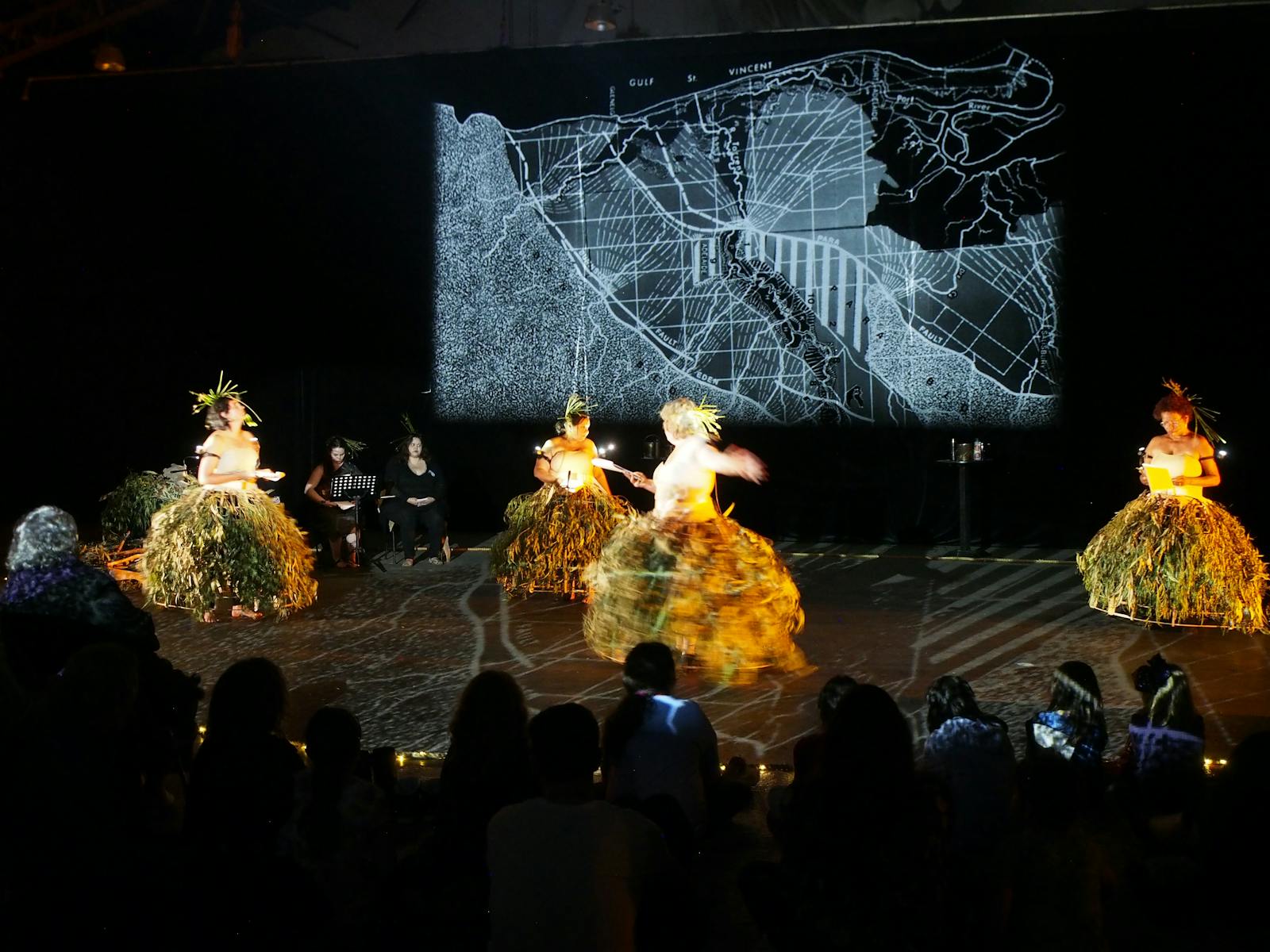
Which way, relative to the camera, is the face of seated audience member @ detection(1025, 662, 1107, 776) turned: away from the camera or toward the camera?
away from the camera

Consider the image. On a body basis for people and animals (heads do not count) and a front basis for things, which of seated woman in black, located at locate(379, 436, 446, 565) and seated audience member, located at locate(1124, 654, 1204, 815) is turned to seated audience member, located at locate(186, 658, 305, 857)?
the seated woman in black

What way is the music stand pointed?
away from the camera

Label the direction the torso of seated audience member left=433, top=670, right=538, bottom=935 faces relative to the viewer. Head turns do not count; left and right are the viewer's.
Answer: facing away from the viewer

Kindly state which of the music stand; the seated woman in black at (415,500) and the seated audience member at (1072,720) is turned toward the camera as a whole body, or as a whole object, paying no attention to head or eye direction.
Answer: the seated woman in black

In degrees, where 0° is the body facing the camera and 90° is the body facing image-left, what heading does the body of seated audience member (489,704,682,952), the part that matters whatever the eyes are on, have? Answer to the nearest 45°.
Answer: approximately 180°

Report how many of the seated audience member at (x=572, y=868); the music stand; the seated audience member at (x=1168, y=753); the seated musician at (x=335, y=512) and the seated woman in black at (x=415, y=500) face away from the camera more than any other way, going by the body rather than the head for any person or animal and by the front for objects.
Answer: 3

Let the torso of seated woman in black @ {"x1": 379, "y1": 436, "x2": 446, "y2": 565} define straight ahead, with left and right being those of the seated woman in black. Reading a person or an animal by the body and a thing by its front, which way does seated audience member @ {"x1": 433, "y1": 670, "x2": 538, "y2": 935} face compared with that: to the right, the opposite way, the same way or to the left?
the opposite way

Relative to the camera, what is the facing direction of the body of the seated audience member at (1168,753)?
away from the camera

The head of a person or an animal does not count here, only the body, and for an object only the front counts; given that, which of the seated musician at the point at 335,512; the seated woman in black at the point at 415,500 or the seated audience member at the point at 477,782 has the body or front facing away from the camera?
the seated audience member

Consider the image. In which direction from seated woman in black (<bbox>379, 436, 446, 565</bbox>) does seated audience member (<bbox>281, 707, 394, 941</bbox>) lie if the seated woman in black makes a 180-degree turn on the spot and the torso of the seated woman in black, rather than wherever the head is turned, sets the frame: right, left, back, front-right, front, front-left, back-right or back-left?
back

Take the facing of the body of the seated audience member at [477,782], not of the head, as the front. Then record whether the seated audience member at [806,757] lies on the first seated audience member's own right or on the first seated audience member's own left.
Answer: on the first seated audience member's own right

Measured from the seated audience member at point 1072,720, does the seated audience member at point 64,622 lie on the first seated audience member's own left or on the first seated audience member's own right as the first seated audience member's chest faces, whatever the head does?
on the first seated audience member's own left

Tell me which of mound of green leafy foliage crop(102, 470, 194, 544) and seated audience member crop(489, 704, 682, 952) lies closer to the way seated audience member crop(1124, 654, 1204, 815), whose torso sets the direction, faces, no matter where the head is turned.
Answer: the mound of green leafy foliage

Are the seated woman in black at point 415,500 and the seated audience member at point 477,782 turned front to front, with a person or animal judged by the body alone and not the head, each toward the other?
yes

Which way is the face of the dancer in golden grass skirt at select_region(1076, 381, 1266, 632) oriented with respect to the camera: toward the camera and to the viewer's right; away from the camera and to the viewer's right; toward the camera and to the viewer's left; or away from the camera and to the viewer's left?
toward the camera and to the viewer's left

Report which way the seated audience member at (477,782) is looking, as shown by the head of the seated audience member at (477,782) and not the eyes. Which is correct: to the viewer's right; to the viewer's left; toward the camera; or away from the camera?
away from the camera

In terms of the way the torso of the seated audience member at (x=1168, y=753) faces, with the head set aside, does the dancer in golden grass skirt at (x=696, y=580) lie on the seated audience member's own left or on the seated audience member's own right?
on the seated audience member's own left

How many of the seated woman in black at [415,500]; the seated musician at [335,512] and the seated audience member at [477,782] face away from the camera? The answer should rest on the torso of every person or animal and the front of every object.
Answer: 1

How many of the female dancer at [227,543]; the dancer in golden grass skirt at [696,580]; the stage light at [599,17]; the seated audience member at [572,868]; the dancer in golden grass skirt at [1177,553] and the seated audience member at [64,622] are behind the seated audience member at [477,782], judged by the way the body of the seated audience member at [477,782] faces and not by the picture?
1

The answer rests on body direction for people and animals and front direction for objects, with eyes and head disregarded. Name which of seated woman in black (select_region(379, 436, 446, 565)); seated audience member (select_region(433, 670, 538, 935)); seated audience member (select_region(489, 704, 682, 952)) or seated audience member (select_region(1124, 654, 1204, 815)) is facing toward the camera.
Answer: the seated woman in black
